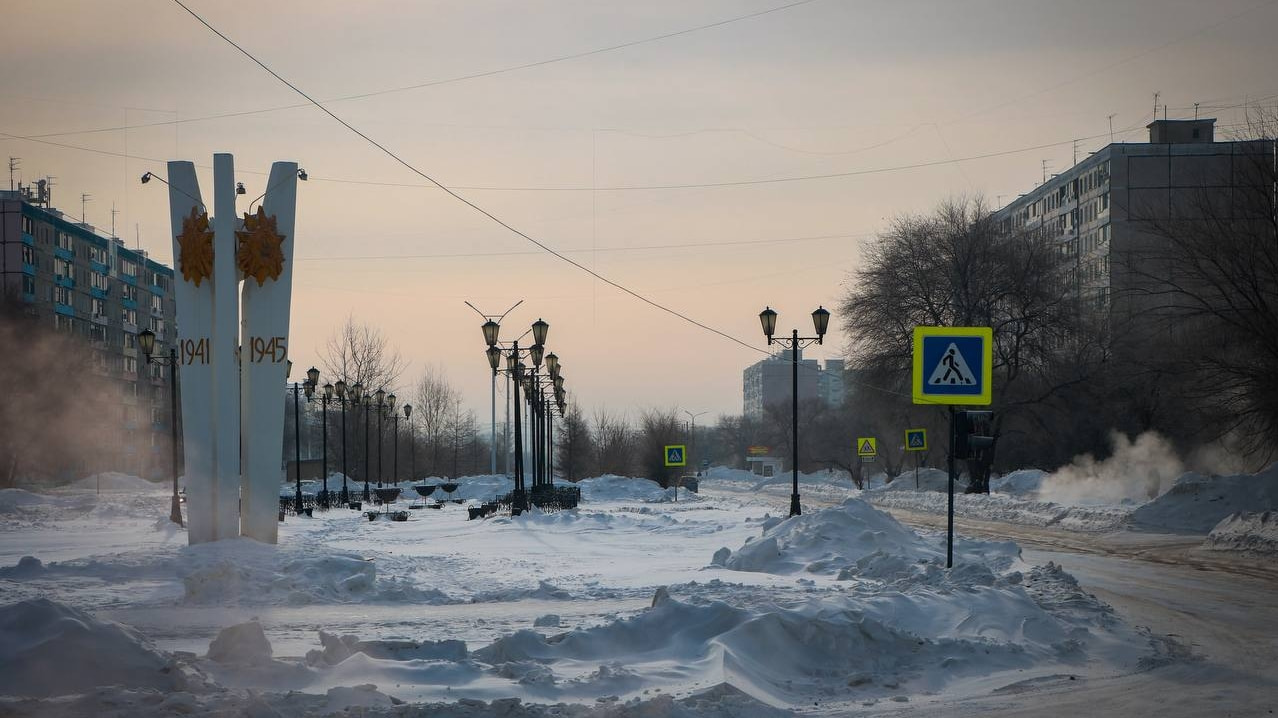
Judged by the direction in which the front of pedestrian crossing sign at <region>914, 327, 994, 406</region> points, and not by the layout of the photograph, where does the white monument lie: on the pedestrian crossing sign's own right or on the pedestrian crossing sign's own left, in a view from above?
on the pedestrian crossing sign's own right

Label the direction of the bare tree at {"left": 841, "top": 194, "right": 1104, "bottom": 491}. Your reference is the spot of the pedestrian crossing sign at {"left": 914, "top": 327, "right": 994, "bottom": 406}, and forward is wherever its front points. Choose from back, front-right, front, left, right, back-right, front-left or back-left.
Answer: back

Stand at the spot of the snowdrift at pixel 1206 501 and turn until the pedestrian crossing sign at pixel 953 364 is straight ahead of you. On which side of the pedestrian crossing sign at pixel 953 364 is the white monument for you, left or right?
right

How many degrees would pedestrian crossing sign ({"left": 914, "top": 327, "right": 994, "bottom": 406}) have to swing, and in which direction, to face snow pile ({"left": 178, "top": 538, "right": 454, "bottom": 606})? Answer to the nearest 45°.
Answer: approximately 90° to its right

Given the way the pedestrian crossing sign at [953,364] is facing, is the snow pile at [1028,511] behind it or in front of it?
behind

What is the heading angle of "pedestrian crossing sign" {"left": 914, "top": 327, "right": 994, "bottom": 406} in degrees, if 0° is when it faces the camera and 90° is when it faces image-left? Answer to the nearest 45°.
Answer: approximately 0°

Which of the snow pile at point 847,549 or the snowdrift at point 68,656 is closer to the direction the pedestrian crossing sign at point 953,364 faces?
the snowdrift

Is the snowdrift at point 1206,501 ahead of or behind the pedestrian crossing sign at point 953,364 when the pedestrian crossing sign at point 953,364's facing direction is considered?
behind
